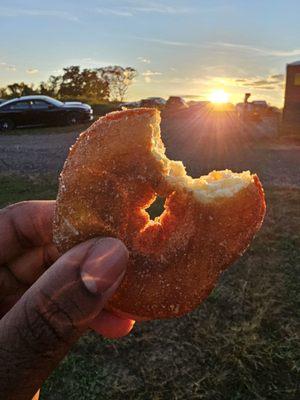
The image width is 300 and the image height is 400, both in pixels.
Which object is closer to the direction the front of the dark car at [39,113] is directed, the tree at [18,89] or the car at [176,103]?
the car

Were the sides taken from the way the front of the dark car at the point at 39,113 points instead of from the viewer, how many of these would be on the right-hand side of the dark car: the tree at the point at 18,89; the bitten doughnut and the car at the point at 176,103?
1

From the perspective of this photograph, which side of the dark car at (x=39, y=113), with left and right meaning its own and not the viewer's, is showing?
right

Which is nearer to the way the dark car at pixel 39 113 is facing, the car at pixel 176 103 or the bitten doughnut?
the car

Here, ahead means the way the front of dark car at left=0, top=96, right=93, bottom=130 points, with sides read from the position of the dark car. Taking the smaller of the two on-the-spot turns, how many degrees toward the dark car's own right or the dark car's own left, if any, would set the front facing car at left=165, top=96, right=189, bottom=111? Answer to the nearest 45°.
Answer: approximately 45° to the dark car's own left

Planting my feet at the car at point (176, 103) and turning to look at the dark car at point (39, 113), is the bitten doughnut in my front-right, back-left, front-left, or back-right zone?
front-left

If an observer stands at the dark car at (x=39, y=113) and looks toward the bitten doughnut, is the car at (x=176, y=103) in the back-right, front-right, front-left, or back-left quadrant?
back-left

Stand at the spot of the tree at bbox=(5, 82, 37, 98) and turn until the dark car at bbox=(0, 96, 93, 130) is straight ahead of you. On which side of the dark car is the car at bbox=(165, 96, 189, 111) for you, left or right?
left

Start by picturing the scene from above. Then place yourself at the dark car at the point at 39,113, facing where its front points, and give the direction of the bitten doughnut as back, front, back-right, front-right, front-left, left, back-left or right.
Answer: right

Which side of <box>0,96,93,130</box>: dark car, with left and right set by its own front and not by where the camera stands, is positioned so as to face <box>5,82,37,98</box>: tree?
left

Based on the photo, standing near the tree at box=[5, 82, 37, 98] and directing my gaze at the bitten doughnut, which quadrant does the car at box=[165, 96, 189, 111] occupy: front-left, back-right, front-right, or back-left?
front-left
